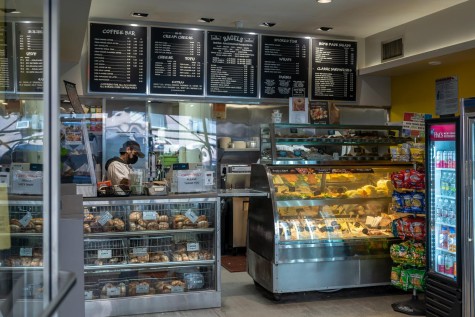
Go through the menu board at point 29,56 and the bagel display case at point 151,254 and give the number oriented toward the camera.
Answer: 2

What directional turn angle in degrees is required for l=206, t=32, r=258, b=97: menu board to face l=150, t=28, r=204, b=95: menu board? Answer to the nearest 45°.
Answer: approximately 90° to its right

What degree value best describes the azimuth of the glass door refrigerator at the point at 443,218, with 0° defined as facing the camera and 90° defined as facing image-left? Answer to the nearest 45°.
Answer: approximately 45°

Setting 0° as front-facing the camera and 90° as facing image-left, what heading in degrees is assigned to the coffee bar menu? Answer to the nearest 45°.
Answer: approximately 0°

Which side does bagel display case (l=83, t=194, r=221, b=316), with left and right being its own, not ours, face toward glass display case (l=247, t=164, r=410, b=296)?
left

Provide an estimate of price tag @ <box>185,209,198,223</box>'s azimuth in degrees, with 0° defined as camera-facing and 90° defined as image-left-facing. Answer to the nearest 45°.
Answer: approximately 0°

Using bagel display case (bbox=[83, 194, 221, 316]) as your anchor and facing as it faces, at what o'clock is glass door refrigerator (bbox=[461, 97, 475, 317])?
The glass door refrigerator is roughly at 10 o'clock from the bagel display case.
